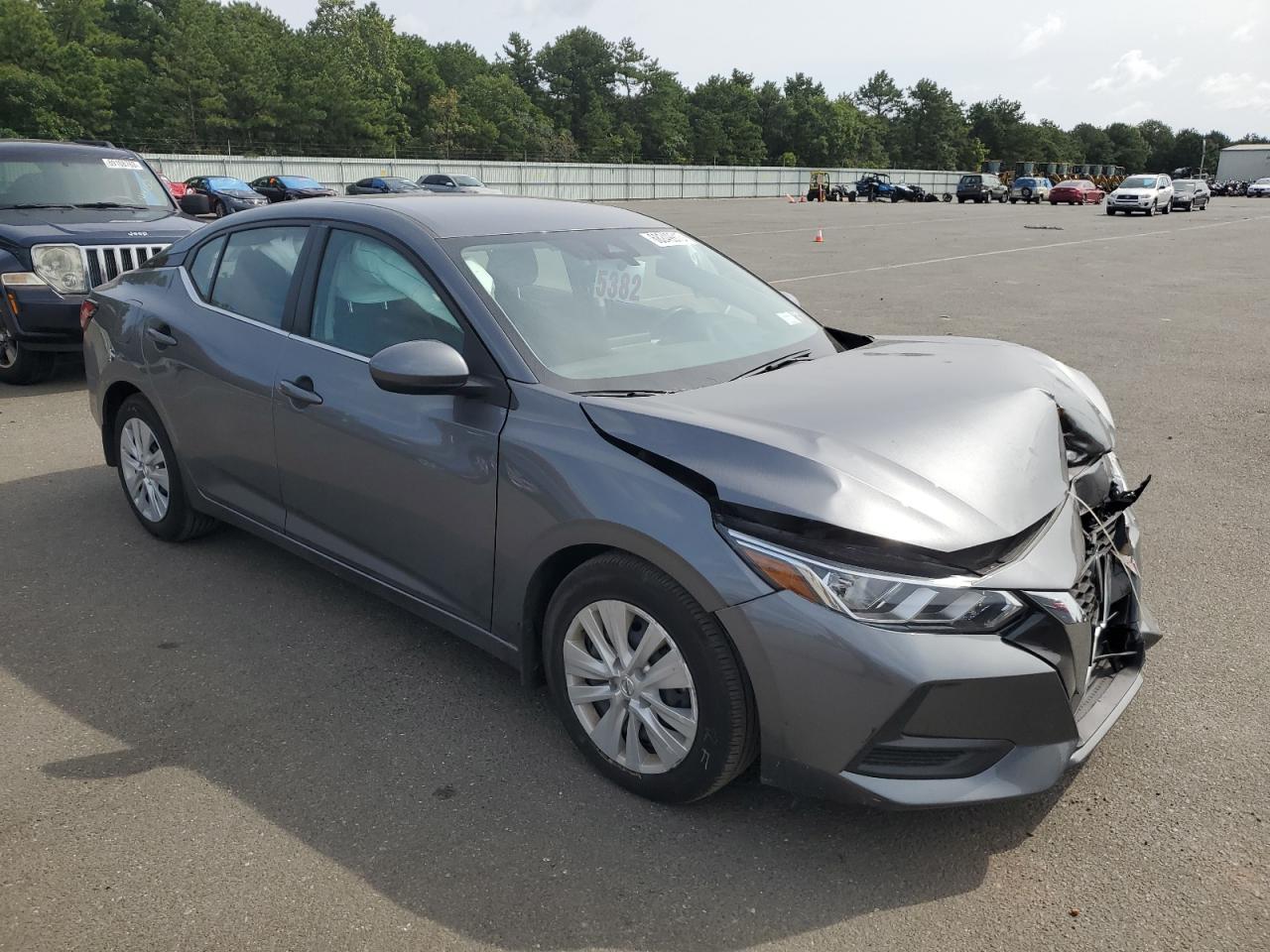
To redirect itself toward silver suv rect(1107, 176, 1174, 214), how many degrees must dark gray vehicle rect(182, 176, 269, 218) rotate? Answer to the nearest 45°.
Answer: approximately 45° to its left

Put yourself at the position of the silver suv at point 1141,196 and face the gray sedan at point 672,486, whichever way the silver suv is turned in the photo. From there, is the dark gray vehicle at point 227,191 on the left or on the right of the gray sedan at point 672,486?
right

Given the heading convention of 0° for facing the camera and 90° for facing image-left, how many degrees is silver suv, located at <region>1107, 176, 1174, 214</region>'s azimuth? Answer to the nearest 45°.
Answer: approximately 45°

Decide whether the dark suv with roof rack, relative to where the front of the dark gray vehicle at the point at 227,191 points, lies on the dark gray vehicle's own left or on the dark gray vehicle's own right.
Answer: on the dark gray vehicle's own right

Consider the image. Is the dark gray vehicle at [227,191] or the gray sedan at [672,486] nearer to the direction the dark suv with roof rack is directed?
the gray sedan

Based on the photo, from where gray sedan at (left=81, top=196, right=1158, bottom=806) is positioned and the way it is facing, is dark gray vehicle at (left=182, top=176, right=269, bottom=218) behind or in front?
behind
